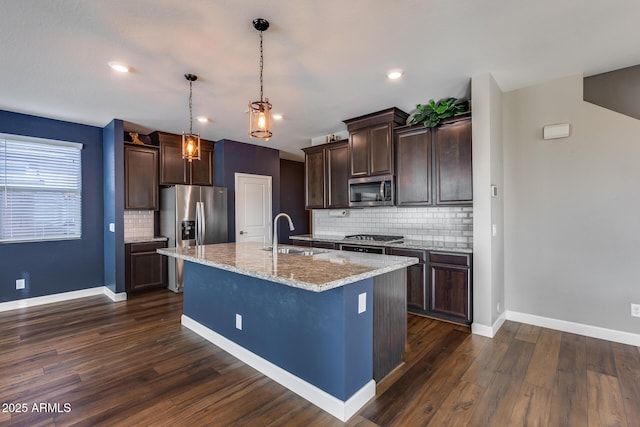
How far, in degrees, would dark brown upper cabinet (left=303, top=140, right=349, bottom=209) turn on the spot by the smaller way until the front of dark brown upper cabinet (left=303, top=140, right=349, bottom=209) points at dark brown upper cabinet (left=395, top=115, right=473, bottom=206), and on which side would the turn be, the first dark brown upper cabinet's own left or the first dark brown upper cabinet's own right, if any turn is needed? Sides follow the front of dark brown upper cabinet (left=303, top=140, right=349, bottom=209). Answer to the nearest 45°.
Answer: approximately 90° to the first dark brown upper cabinet's own left

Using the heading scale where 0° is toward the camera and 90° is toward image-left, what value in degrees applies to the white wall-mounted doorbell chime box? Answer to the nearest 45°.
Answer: approximately 0°

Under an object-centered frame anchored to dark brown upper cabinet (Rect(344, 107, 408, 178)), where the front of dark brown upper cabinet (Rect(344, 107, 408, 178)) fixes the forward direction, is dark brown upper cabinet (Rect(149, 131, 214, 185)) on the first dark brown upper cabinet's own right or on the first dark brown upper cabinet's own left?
on the first dark brown upper cabinet's own right

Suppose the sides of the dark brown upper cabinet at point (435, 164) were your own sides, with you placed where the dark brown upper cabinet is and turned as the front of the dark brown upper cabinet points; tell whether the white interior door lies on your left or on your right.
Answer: on your right

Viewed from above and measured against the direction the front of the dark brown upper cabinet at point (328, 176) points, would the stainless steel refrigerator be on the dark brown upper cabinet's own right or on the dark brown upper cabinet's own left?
on the dark brown upper cabinet's own right

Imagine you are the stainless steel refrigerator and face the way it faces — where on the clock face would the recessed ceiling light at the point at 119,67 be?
The recessed ceiling light is roughly at 2 o'clock from the stainless steel refrigerator.

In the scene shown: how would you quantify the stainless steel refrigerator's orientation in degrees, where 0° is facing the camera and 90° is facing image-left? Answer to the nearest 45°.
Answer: approximately 315°

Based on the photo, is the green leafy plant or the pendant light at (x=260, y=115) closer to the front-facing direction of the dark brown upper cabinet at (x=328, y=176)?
the pendant light
